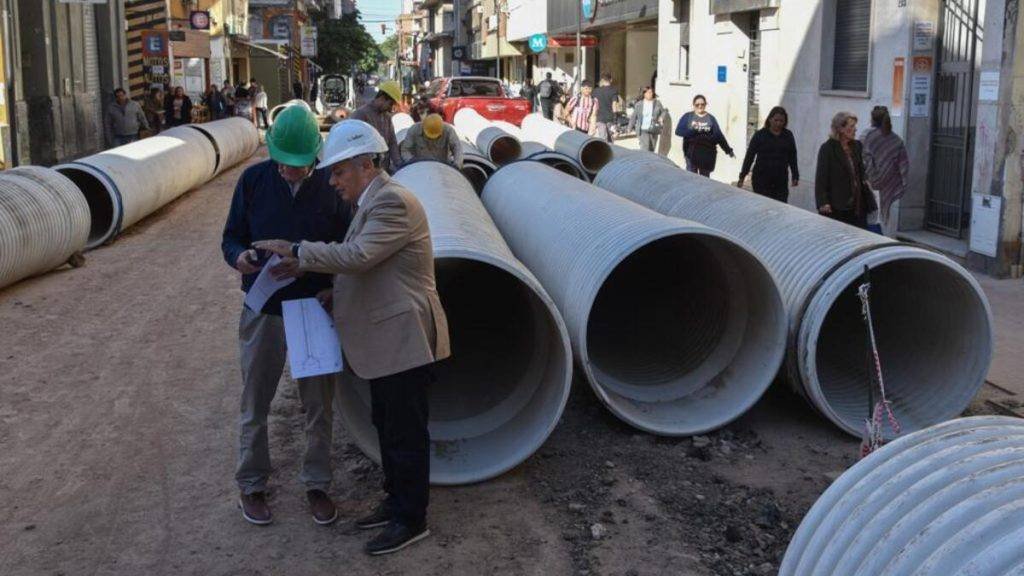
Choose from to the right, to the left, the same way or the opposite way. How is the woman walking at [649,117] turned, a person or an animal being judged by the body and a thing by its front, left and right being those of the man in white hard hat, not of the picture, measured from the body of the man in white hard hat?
to the left

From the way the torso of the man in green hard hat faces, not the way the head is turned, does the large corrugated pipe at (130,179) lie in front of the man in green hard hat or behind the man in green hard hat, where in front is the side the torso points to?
behind

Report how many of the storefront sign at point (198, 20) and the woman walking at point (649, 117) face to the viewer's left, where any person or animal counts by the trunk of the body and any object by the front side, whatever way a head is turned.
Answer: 0

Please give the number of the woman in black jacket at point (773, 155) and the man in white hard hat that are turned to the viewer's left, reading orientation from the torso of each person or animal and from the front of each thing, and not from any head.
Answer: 1

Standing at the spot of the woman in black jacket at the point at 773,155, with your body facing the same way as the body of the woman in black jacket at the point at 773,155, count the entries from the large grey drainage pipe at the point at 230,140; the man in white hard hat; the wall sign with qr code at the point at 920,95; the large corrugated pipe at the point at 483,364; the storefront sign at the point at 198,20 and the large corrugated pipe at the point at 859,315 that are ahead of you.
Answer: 3

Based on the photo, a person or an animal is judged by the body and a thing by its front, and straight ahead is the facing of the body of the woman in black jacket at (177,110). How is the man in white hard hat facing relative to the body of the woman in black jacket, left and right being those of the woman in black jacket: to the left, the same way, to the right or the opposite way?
to the right

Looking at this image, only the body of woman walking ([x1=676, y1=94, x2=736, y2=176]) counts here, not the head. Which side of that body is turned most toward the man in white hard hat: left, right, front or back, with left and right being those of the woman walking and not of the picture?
front

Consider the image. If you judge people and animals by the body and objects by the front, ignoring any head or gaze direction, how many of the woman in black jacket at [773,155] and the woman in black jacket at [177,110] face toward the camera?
2

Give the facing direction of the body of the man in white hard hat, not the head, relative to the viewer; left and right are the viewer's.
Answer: facing to the left of the viewer

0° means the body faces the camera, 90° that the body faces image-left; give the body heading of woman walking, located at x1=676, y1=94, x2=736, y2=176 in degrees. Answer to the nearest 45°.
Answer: approximately 0°
